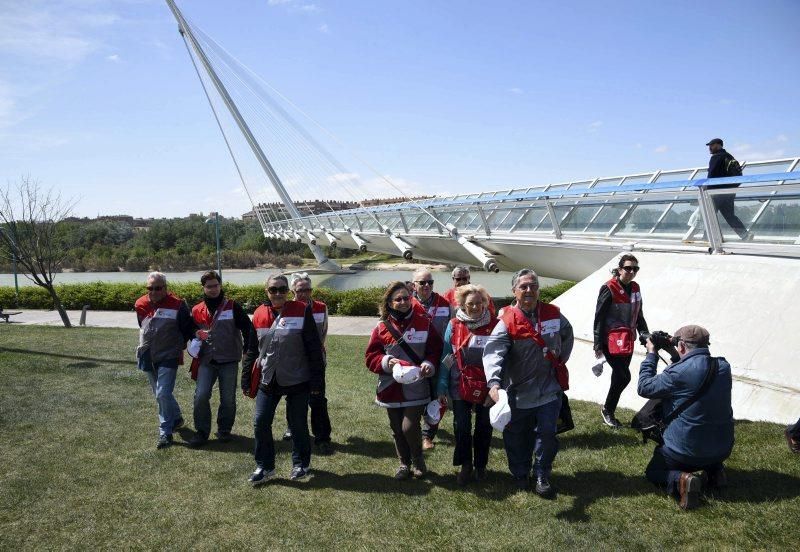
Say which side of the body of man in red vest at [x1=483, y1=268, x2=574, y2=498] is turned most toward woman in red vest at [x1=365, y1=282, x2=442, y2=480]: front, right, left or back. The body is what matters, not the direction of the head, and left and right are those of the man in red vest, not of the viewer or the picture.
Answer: right

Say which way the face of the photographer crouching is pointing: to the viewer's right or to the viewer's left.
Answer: to the viewer's left

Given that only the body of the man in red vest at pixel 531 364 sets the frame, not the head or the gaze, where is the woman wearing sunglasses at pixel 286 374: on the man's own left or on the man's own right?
on the man's own right

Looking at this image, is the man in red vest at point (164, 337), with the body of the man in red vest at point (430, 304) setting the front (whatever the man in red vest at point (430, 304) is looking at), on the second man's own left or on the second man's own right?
on the second man's own right

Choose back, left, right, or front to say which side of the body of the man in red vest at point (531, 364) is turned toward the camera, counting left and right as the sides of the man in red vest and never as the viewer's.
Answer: front

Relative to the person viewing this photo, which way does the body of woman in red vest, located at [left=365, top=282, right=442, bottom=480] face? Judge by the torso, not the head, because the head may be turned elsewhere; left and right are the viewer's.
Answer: facing the viewer

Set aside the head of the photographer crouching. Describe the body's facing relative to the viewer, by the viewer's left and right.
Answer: facing away from the viewer and to the left of the viewer
